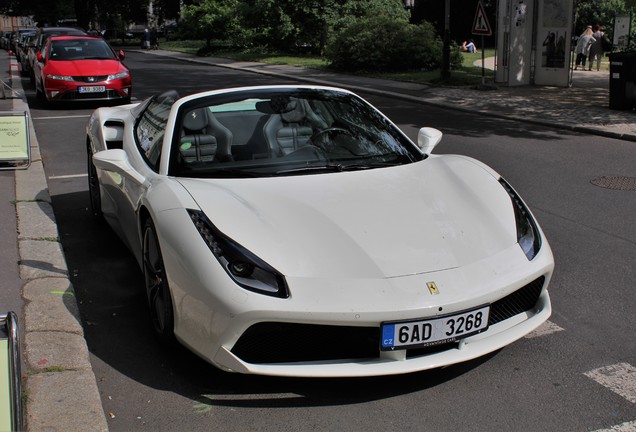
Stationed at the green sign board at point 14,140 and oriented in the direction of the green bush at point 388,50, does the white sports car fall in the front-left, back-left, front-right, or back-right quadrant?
back-right

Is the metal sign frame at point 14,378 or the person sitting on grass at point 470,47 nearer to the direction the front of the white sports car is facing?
the metal sign frame

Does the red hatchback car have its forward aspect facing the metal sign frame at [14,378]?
yes

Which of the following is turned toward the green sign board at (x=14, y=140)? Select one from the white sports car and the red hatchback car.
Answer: the red hatchback car

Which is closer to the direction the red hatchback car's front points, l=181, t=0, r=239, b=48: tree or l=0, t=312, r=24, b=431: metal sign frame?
the metal sign frame

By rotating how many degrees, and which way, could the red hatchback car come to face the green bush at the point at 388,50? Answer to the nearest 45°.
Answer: approximately 135° to its left

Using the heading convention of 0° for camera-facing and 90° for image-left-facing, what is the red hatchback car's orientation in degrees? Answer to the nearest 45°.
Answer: approximately 0°

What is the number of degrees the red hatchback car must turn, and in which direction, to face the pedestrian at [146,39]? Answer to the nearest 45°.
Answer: approximately 180°

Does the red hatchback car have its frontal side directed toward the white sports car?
yes

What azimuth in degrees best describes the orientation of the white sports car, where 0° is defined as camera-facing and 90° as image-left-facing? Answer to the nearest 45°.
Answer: approximately 315°

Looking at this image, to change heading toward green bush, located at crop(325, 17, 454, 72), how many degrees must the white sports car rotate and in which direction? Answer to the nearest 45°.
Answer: approximately 135° to its left

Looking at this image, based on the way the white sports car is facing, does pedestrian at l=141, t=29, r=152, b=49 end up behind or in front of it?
behind

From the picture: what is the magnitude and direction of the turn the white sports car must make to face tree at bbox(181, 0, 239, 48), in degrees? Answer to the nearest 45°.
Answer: approximately 135° to its left
